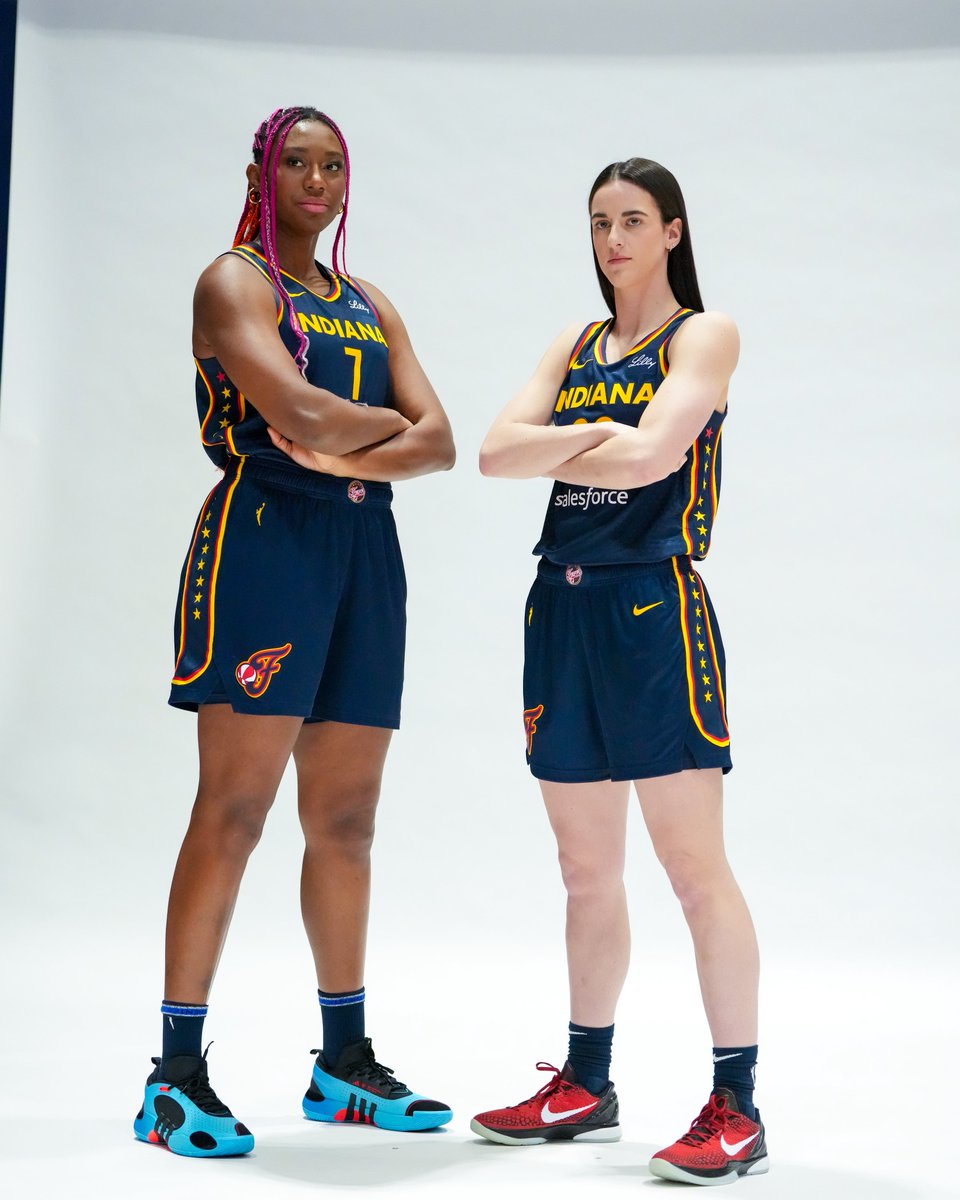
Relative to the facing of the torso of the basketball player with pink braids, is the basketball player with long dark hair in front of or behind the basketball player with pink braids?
in front

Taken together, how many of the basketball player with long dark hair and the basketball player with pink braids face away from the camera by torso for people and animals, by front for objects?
0

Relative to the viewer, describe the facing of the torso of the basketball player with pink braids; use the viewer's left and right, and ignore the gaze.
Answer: facing the viewer and to the right of the viewer

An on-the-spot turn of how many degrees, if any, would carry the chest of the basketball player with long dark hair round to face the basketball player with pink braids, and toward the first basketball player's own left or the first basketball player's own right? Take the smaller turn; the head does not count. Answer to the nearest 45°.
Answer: approximately 45° to the first basketball player's own right
